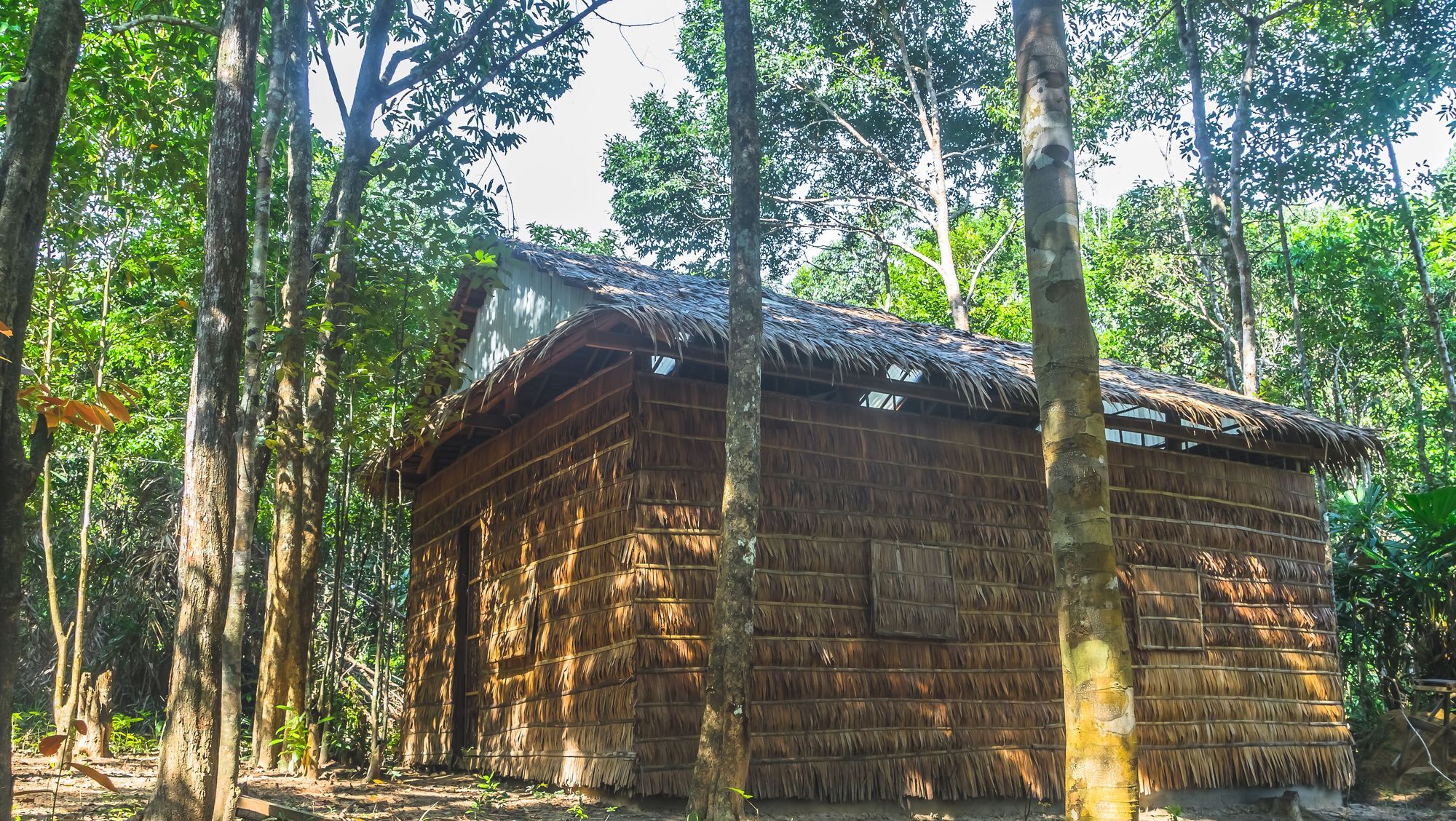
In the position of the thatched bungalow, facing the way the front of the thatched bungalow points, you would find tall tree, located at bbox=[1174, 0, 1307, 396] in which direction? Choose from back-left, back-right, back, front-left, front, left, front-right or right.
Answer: back

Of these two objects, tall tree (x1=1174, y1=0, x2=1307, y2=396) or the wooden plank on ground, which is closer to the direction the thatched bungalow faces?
the wooden plank on ground

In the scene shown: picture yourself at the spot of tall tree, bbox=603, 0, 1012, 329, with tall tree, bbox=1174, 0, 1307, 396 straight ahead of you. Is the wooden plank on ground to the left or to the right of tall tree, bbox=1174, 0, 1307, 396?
right

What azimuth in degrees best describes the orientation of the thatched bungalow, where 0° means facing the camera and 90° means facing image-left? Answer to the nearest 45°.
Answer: approximately 45°

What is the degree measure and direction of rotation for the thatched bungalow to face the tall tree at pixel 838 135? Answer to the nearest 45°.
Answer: approximately 135° to its right

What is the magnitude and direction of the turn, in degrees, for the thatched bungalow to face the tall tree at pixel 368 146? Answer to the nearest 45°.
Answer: approximately 45° to its right

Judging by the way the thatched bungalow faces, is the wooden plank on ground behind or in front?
in front
